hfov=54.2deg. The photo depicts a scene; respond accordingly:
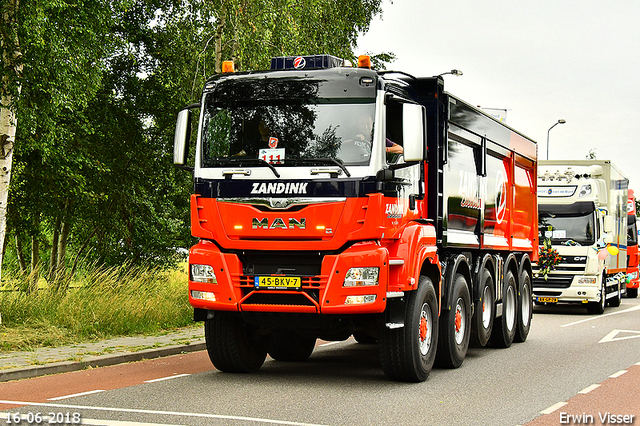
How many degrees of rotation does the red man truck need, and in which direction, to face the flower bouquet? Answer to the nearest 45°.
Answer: approximately 180°

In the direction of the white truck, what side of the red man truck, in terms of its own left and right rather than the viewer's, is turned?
back

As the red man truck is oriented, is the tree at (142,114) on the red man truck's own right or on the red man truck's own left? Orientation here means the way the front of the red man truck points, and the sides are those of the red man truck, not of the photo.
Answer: on the red man truck's own right

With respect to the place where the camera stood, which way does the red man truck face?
facing the viewer and to the left of the viewer
